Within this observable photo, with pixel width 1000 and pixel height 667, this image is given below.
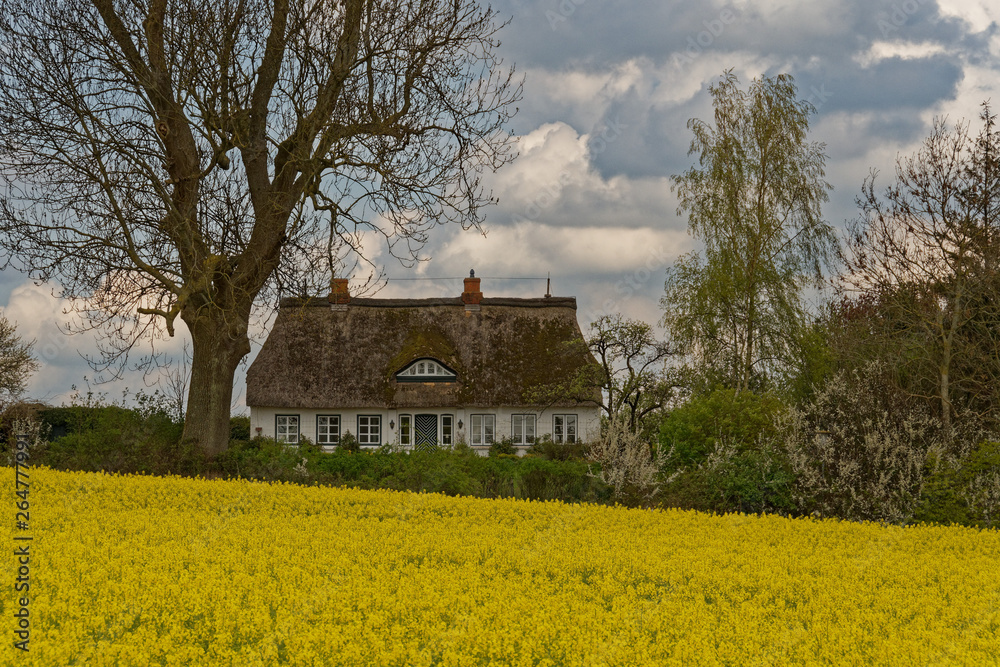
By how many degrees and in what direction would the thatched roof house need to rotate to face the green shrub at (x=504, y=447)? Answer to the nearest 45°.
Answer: approximately 45° to its left

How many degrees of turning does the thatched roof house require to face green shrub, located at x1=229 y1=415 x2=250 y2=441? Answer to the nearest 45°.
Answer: approximately 90° to its right

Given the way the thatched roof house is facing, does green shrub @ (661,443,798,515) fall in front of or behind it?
in front

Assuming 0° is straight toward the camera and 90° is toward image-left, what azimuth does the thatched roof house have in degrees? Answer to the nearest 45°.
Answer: approximately 0°

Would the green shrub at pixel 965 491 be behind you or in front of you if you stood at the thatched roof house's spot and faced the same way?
in front

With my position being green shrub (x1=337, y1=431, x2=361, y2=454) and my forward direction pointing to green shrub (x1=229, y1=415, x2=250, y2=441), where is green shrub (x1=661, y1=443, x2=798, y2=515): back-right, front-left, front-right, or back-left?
back-left

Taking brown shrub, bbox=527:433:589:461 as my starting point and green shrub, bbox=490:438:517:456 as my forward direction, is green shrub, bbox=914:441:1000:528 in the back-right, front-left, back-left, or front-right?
back-left

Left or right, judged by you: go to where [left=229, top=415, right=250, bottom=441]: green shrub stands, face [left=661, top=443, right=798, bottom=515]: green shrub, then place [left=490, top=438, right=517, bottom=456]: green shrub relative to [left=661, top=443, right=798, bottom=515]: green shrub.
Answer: left
